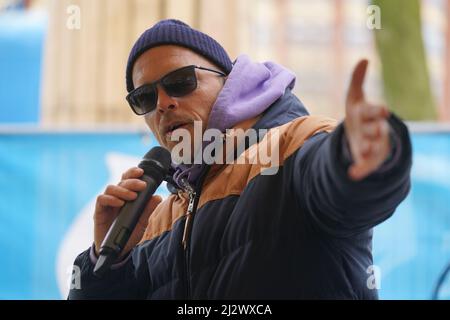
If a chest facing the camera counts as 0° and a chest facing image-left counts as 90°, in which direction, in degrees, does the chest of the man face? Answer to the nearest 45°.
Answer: approximately 45°

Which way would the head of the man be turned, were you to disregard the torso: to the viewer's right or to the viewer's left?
to the viewer's left

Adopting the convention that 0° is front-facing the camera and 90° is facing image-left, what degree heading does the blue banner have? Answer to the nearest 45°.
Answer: approximately 0°
